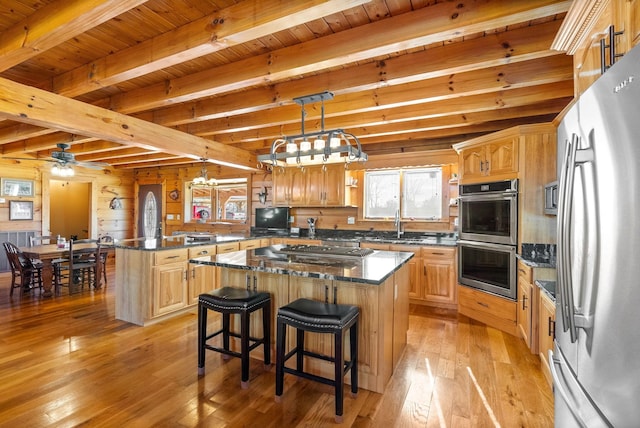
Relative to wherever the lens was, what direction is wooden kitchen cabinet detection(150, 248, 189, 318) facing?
facing the viewer and to the right of the viewer

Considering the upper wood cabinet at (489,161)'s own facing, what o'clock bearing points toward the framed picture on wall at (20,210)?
The framed picture on wall is roughly at 1 o'clock from the upper wood cabinet.

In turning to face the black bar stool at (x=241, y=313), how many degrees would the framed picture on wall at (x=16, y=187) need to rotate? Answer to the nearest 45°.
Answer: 0° — it already faces it

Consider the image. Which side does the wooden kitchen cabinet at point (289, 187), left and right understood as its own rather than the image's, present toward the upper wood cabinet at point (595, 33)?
front

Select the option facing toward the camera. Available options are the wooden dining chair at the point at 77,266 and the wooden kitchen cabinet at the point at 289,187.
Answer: the wooden kitchen cabinet

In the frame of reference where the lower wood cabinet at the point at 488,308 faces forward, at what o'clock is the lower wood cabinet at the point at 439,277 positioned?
the lower wood cabinet at the point at 439,277 is roughly at 3 o'clock from the lower wood cabinet at the point at 488,308.

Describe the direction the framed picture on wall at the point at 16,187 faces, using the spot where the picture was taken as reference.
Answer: facing the viewer

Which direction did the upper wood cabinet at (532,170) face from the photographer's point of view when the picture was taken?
facing the viewer and to the left of the viewer

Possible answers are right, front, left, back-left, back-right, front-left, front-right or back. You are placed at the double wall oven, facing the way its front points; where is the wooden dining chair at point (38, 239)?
front-right

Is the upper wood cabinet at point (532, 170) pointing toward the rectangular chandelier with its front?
yes

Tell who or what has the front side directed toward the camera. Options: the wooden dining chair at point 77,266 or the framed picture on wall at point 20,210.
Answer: the framed picture on wall

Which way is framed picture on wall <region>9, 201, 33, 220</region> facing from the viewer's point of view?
toward the camera

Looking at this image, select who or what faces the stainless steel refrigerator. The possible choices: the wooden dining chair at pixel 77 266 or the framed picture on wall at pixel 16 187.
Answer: the framed picture on wall

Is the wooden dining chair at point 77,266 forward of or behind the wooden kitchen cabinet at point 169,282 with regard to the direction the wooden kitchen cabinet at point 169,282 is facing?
behind

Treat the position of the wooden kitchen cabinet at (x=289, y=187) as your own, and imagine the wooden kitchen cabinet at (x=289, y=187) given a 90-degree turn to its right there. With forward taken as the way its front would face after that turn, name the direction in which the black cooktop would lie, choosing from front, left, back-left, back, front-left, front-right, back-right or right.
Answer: left

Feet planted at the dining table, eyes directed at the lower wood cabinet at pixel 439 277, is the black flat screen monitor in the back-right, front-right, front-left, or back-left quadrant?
front-left

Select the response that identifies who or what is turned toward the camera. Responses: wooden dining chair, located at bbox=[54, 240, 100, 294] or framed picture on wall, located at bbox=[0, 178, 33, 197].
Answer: the framed picture on wall
